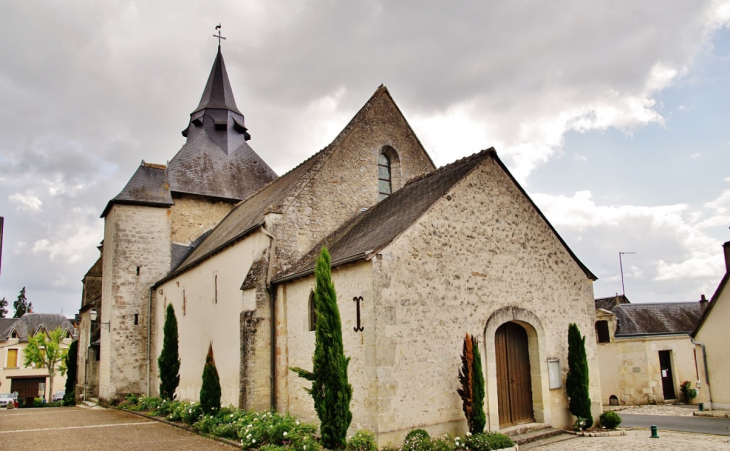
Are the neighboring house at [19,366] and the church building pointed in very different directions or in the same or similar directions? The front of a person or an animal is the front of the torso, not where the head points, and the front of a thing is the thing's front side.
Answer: same or similar directions

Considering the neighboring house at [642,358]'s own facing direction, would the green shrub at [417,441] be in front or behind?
in front

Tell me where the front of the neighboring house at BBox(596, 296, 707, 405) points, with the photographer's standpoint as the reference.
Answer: facing the viewer

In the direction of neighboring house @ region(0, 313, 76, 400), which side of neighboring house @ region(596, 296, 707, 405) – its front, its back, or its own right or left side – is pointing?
right

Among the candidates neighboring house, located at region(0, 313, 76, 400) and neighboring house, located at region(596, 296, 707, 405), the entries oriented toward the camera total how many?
2

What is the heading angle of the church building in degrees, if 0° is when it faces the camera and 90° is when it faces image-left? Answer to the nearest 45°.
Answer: approximately 315°

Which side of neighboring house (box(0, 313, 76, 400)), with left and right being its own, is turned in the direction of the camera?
front

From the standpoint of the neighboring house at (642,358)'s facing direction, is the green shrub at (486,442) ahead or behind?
ahead

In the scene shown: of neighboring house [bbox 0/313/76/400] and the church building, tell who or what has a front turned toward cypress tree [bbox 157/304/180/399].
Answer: the neighboring house

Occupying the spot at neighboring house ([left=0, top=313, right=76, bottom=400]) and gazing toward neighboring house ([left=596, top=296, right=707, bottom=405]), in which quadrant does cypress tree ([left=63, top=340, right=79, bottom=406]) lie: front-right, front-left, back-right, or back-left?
front-right

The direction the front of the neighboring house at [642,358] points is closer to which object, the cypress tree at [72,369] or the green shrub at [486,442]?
the green shrub

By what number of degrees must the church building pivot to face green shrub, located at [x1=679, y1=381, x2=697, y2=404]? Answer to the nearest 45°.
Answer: approximately 90° to its left

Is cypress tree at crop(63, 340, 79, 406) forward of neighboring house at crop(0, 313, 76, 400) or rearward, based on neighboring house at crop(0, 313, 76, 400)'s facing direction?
forward

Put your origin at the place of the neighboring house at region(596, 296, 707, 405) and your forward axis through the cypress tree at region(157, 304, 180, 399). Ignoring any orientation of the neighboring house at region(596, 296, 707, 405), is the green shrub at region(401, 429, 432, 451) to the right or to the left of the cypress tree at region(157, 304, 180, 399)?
left
